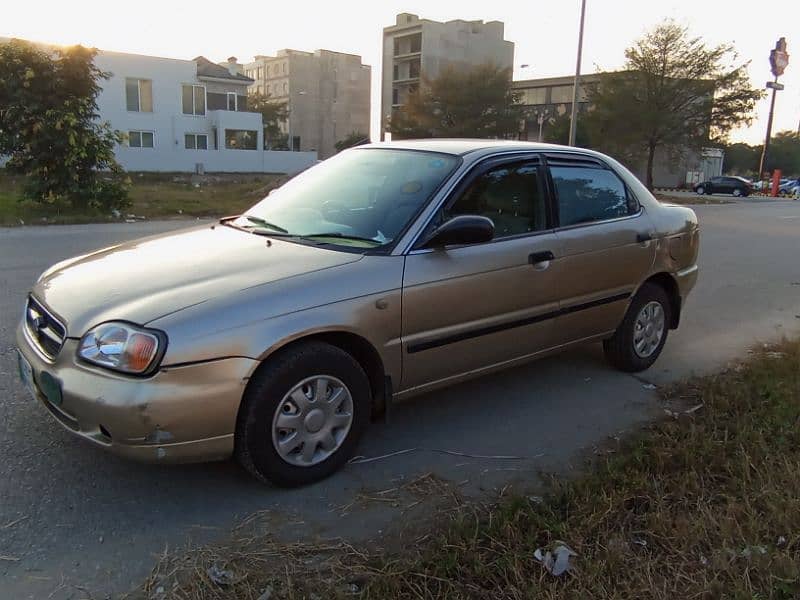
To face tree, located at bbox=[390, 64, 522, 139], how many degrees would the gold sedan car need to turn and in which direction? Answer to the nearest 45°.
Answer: approximately 135° to its right

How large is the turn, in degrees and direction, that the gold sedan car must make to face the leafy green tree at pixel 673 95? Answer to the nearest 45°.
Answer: approximately 180°

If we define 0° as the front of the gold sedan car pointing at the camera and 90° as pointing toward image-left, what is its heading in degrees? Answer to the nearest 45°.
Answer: approximately 45°

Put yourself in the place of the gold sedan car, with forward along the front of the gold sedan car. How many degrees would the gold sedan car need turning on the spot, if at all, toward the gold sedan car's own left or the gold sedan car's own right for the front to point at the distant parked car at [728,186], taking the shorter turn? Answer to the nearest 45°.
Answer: approximately 180°

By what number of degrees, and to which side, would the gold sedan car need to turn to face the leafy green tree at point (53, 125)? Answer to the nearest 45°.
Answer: approximately 90° to its right

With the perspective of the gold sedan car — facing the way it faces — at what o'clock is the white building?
The white building is roughly at 4 o'clock from the gold sedan car.
